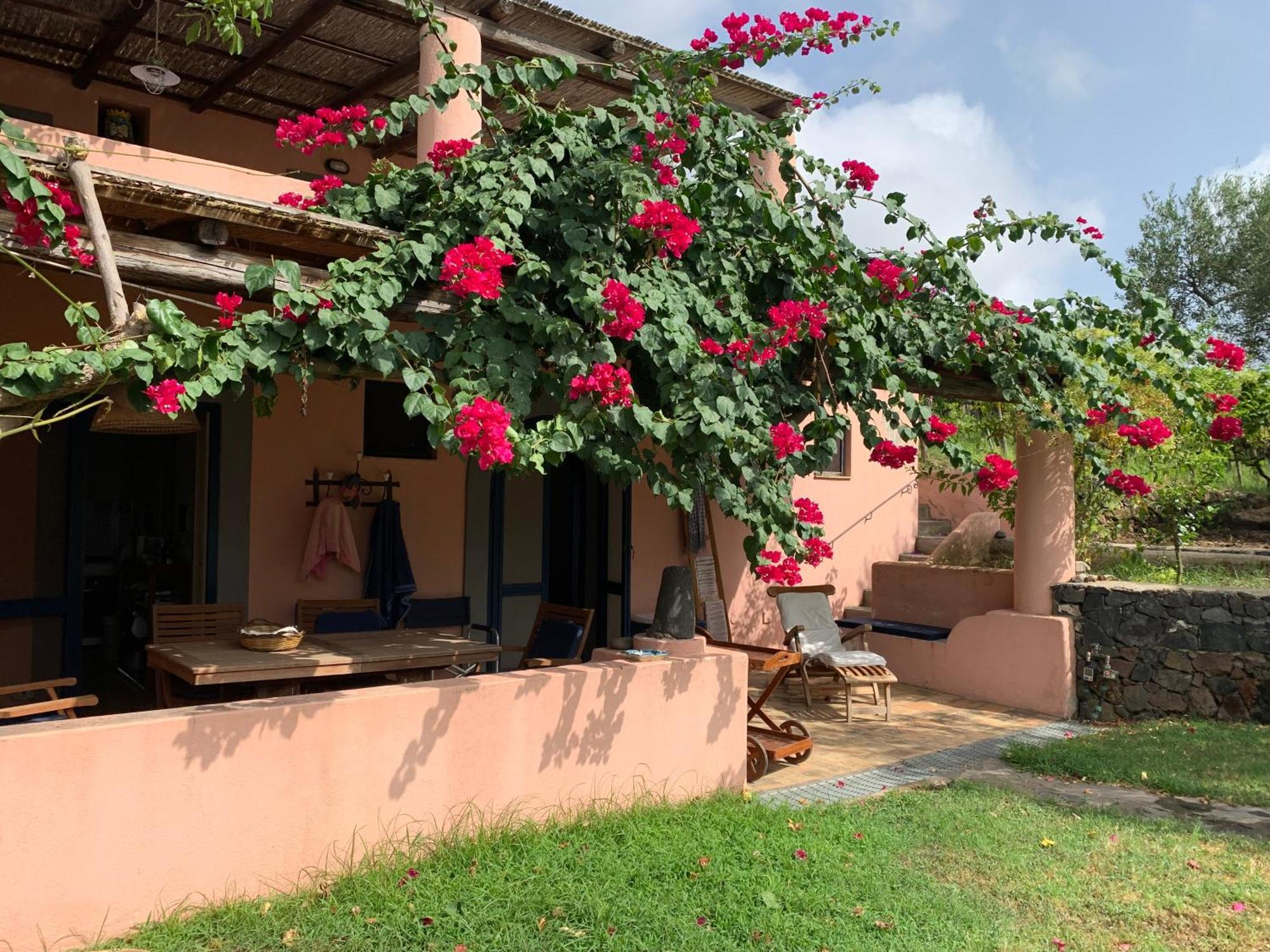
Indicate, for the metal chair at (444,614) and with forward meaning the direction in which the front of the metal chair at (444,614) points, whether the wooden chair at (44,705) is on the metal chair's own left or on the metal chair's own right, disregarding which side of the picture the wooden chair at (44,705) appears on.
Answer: on the metal chair's own right

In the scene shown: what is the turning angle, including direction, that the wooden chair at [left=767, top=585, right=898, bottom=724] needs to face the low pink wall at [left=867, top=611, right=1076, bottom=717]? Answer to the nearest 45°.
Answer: approximately 45° to its left

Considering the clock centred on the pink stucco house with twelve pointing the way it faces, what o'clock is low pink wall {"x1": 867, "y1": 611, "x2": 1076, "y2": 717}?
The low pink wall is roughly at 10 o'clock from the pink stucco house.

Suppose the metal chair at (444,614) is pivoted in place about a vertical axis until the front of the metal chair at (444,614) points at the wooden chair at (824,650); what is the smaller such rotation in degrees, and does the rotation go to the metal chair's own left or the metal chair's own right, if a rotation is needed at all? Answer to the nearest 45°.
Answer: approximately 45° to the metal chair's own left

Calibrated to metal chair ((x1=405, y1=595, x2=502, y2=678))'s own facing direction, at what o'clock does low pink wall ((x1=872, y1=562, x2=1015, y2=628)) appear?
The low pink wall is roughly at 10 o'clock from the metal chair.

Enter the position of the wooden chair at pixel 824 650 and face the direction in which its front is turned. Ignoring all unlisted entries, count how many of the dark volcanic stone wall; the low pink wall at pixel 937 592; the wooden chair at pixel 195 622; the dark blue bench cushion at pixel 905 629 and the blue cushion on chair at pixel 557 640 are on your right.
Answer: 2

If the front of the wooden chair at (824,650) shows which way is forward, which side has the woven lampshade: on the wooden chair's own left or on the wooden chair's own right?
on the wooden chair's own right

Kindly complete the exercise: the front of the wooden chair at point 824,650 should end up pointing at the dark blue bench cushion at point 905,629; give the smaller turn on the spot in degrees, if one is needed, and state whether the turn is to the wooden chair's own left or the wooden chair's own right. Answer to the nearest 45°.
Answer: approximately 90° to the wooden chair's own left

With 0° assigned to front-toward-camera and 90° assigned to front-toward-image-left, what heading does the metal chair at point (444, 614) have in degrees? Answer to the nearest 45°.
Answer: approximately 315°

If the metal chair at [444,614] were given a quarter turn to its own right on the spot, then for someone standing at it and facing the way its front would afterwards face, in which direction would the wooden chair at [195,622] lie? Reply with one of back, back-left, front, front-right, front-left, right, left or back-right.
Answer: front

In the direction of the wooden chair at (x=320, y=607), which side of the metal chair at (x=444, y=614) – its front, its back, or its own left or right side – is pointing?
right
